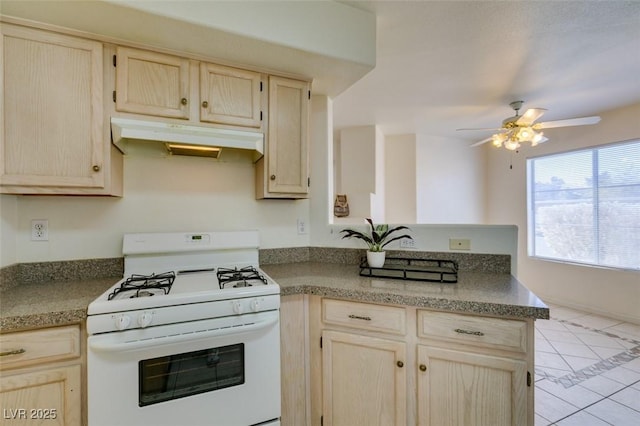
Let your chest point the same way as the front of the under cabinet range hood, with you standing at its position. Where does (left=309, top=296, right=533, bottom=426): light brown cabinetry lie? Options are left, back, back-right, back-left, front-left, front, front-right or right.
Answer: front-left

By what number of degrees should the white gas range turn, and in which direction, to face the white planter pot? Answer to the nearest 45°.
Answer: approximately 90° to its left

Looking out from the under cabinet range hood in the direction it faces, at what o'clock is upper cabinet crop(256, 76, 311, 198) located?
The upper cabinet is roughly at 9 o'clock from the under cabinet range hood.

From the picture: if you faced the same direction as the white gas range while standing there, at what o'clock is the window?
The window is roughly at 9 o'clock from the white gas range.

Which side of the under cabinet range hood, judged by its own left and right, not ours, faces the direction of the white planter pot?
left

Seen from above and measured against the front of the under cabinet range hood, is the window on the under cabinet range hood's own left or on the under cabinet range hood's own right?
on the under cabinet range hood's own left

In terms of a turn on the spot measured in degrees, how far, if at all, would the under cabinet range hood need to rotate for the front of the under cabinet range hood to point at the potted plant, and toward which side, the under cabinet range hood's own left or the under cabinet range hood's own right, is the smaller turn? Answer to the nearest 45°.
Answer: approximately 90° to the under cabinet range hood's own left

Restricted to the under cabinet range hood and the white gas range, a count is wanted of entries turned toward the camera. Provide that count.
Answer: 2

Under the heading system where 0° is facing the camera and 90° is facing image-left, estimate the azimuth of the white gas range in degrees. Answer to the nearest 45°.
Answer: approximately 0°

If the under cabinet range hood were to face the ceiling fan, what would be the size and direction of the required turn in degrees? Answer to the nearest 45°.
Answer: approximately 90° to its left

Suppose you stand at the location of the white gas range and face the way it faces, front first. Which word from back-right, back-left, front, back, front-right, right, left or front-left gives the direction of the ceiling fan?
left

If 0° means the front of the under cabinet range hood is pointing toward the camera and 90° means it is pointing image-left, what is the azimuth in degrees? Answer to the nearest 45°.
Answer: approximately 0°
